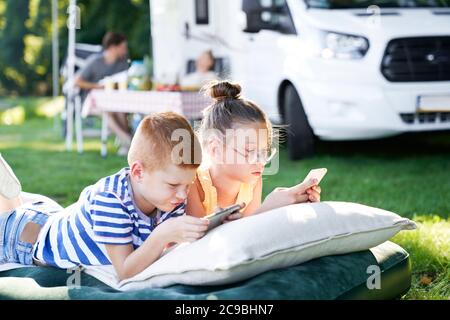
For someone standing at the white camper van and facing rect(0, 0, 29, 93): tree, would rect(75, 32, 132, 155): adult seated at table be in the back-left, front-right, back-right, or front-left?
front-left

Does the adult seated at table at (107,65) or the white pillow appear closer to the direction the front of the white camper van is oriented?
the white pillow

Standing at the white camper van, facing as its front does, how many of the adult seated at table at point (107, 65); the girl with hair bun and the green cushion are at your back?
1

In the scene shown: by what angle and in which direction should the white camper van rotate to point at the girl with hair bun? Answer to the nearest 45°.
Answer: approximately 45° to its right

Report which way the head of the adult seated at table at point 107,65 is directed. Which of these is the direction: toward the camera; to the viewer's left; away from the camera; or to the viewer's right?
to the viewer's right

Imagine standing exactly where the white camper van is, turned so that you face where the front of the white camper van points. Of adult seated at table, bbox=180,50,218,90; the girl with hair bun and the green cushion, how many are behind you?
1

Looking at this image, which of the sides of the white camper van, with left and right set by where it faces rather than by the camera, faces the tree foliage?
back

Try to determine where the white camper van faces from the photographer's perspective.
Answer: facing the viewer and to the right of the viewer

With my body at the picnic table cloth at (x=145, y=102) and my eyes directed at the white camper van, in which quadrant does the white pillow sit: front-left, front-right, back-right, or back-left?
front-right

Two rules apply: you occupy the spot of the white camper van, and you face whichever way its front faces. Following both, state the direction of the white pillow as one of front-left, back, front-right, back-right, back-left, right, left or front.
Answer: front-right

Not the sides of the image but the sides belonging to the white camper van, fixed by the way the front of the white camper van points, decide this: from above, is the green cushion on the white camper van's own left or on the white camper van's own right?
on the white camper van's own right

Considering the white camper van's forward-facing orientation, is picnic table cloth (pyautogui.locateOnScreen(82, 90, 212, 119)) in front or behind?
behind

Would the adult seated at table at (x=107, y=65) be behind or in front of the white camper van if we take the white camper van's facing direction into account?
behind

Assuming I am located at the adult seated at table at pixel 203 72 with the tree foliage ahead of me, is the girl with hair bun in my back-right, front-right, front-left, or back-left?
back-left

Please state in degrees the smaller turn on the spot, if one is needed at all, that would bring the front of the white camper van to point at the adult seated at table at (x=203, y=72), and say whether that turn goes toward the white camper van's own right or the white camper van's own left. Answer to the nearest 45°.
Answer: approximately 90° to the white camper van's own right
